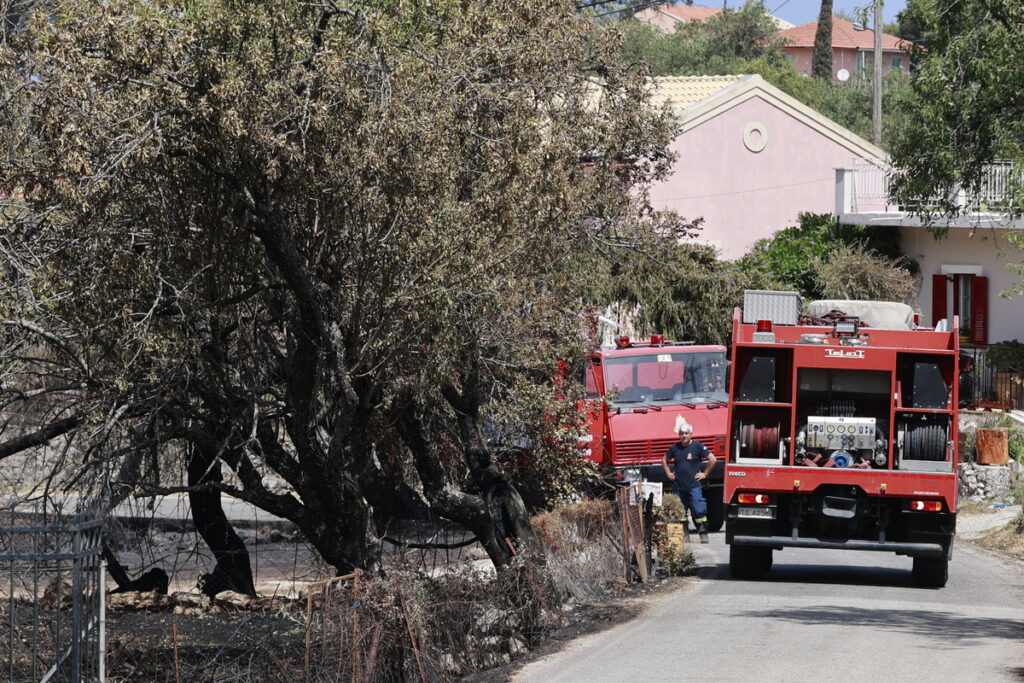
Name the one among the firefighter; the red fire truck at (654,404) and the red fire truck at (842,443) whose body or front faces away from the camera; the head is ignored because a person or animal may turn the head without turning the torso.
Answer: the red fire truck at (842,443)

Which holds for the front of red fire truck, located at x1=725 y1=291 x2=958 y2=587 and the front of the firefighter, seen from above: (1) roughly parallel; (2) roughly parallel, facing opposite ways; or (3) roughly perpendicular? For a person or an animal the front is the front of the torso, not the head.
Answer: roughly parallel, facing opposite ways

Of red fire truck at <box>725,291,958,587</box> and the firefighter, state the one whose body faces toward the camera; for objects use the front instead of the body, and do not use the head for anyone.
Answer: the firefighter

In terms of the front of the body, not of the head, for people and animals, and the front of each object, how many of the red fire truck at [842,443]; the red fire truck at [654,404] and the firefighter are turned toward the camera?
2

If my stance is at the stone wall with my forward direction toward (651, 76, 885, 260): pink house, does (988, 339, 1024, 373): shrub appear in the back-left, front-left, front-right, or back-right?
front-right

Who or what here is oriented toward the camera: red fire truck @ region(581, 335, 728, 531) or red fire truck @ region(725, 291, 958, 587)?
red fire truck @ region(581, 335, 728, 531)

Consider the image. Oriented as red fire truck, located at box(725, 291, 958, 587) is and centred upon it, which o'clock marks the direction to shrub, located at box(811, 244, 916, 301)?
The shrub is roughly at 12 o'clock from the red fire truck.

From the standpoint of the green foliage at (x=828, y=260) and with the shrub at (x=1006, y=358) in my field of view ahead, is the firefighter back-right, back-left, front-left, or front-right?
front-right

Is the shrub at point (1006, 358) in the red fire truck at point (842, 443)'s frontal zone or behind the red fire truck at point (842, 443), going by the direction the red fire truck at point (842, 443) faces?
frontal zone

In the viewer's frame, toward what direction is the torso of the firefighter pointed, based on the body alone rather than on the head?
toward the camera

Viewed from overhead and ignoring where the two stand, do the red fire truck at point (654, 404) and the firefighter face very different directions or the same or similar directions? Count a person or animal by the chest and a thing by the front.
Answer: same or similar directions

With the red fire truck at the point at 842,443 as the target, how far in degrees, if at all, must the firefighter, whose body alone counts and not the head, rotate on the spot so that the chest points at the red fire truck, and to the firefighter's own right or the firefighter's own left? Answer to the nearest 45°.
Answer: approximately 45° to the firefighter's own left

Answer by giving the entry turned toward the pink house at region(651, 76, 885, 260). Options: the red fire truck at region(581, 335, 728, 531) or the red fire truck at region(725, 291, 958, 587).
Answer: the red fire truck at region(725, 291, 958, 587)

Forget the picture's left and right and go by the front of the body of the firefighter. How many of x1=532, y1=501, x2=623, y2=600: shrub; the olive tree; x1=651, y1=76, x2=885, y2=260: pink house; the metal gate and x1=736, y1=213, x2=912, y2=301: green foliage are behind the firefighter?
2

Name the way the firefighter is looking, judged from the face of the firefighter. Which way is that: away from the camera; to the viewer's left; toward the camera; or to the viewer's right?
toward the camera

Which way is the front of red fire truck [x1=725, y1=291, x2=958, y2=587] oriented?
away from the camera

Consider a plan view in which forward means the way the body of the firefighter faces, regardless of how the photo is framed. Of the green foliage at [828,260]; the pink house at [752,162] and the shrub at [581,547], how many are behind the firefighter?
2

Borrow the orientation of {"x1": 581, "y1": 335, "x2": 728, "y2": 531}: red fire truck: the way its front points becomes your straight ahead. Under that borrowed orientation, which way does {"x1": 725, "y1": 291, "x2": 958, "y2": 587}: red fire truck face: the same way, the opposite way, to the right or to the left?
the opposite way
